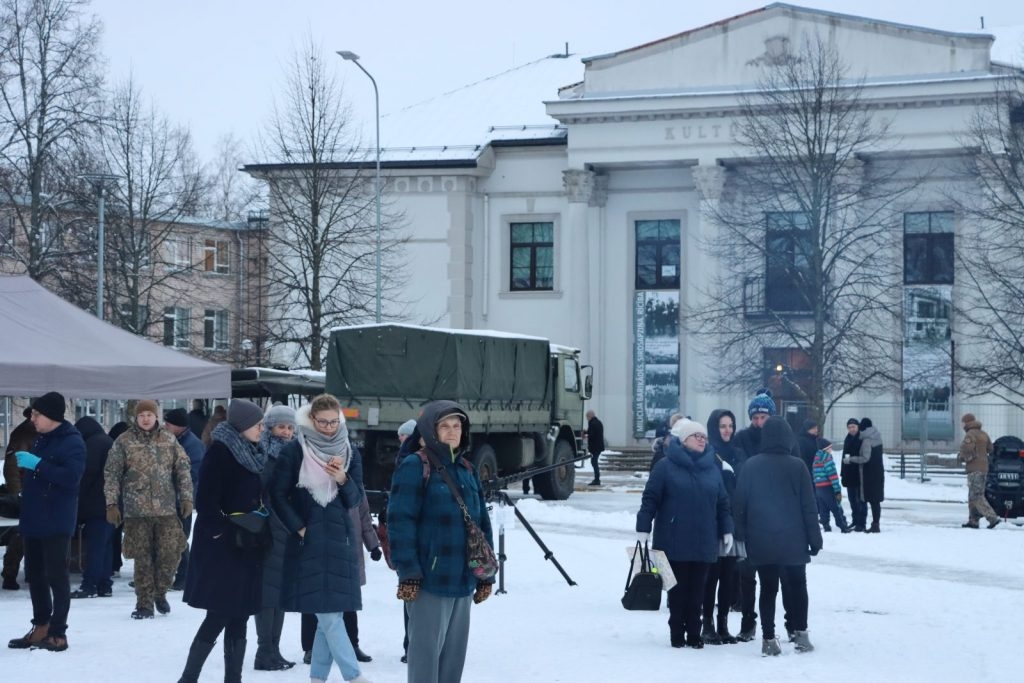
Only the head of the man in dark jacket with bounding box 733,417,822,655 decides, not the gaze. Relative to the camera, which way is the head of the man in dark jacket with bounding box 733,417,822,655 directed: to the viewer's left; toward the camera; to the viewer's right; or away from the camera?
away from the camera

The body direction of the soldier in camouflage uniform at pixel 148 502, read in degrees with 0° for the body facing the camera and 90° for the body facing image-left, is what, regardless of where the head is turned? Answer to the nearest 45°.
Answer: approximately 0°

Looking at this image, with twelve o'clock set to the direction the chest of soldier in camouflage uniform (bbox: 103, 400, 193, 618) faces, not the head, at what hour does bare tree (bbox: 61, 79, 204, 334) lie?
The bare tree is roughly at 6 o'clock from the soldier in camouflage uniform.

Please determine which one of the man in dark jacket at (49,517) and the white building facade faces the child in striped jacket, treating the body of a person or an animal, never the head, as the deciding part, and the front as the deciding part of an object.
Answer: the white building facade

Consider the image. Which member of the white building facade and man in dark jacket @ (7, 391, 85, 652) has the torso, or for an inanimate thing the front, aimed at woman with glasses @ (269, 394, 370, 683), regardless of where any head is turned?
the white building facade

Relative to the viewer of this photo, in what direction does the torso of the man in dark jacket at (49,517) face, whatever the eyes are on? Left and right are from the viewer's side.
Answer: facing to the left of the viewer
